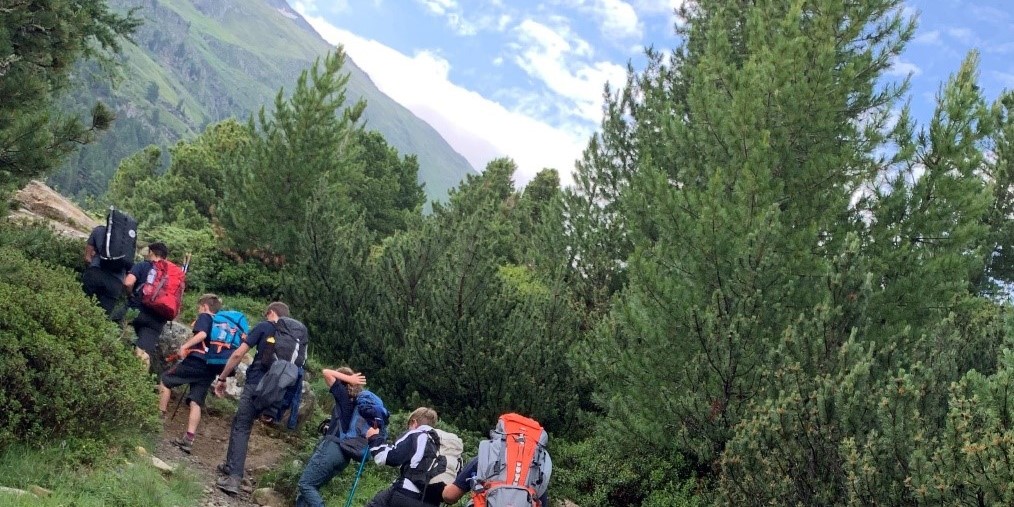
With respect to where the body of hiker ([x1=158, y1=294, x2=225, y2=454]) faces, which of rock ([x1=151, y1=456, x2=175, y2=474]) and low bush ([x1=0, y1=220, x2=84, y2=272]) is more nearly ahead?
the low bush

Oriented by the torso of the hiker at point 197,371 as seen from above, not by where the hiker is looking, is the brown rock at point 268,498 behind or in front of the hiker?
behind

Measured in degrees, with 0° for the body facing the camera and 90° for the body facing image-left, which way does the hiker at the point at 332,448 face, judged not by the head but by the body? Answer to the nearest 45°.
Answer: approximately 90°

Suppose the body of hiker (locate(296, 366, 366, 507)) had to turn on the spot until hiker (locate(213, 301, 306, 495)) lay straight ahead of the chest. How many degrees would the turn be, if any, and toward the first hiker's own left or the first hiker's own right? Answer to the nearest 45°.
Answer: approximately 45° to the first hiker's own right

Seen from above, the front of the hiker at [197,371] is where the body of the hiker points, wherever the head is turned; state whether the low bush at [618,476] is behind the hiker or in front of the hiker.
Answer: behind

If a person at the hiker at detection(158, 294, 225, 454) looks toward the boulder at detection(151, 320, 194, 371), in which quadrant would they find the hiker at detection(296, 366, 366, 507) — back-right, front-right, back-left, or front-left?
back-right

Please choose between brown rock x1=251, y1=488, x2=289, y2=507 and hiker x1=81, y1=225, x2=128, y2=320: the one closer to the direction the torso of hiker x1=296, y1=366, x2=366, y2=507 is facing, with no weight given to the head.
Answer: the hiker
